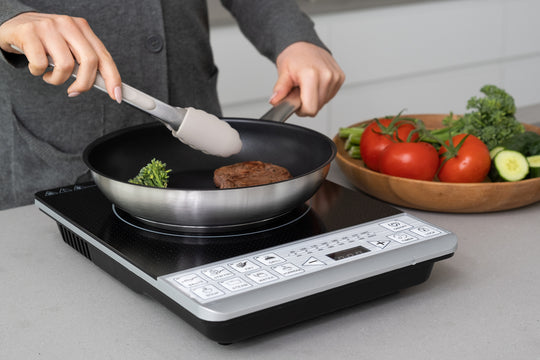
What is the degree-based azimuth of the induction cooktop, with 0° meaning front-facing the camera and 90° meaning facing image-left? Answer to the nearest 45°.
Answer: approximately 315°

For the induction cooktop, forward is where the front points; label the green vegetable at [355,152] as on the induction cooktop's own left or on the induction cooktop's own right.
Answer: on the induction cooktop's own left

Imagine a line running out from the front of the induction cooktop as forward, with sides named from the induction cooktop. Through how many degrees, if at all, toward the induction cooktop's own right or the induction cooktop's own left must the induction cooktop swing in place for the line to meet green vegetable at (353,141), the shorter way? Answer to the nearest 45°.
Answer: approximately 135° to the induction cooktop's own left

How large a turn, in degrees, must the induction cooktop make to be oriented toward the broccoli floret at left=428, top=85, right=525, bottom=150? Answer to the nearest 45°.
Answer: approximately 90° to its left

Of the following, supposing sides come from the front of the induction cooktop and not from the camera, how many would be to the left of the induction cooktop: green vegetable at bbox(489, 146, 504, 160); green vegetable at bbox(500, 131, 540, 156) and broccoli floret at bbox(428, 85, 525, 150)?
3

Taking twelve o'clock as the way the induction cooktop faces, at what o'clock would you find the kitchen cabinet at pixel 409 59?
The kitchen cabinet is roughly at 8 o'clock from the induction cooktop.
